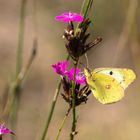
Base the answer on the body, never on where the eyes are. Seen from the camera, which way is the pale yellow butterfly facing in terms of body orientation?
to the viewer's left
